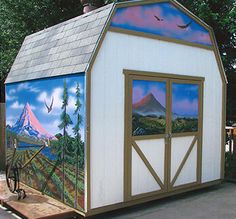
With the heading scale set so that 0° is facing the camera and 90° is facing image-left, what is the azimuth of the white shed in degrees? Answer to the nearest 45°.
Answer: approximately 315°
